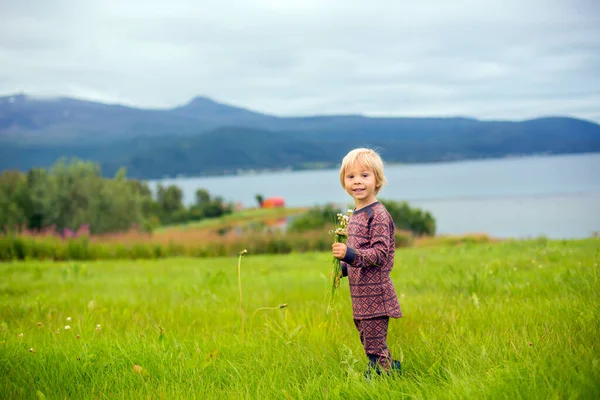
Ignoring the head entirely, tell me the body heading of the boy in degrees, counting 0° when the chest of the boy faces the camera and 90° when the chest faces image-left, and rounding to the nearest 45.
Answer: approximately 45°
